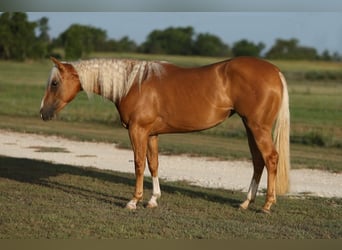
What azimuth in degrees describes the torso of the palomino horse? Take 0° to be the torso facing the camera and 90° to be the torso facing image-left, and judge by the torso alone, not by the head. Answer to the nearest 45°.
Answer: approximately 90°
